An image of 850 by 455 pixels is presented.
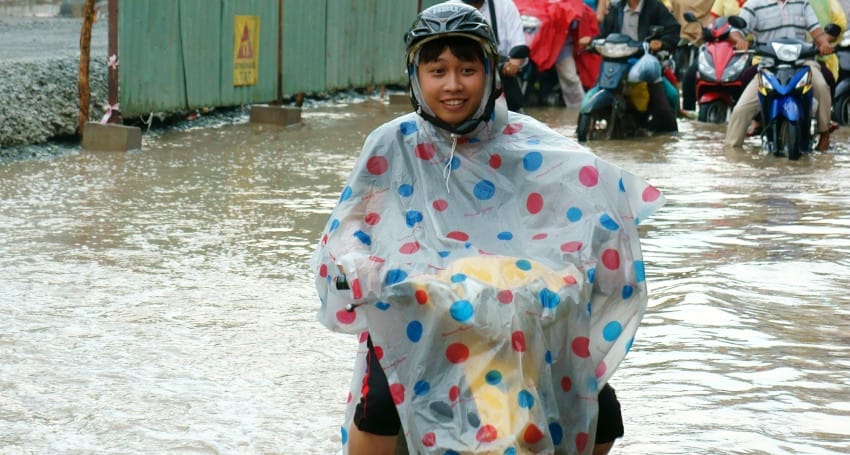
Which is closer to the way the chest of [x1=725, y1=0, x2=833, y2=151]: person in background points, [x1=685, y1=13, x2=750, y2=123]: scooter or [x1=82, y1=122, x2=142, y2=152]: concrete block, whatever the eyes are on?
the concrete block

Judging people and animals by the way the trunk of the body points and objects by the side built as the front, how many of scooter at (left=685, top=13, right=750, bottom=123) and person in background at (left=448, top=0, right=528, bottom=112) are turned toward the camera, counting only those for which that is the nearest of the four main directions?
2

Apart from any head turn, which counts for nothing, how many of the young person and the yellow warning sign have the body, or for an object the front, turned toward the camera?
2
